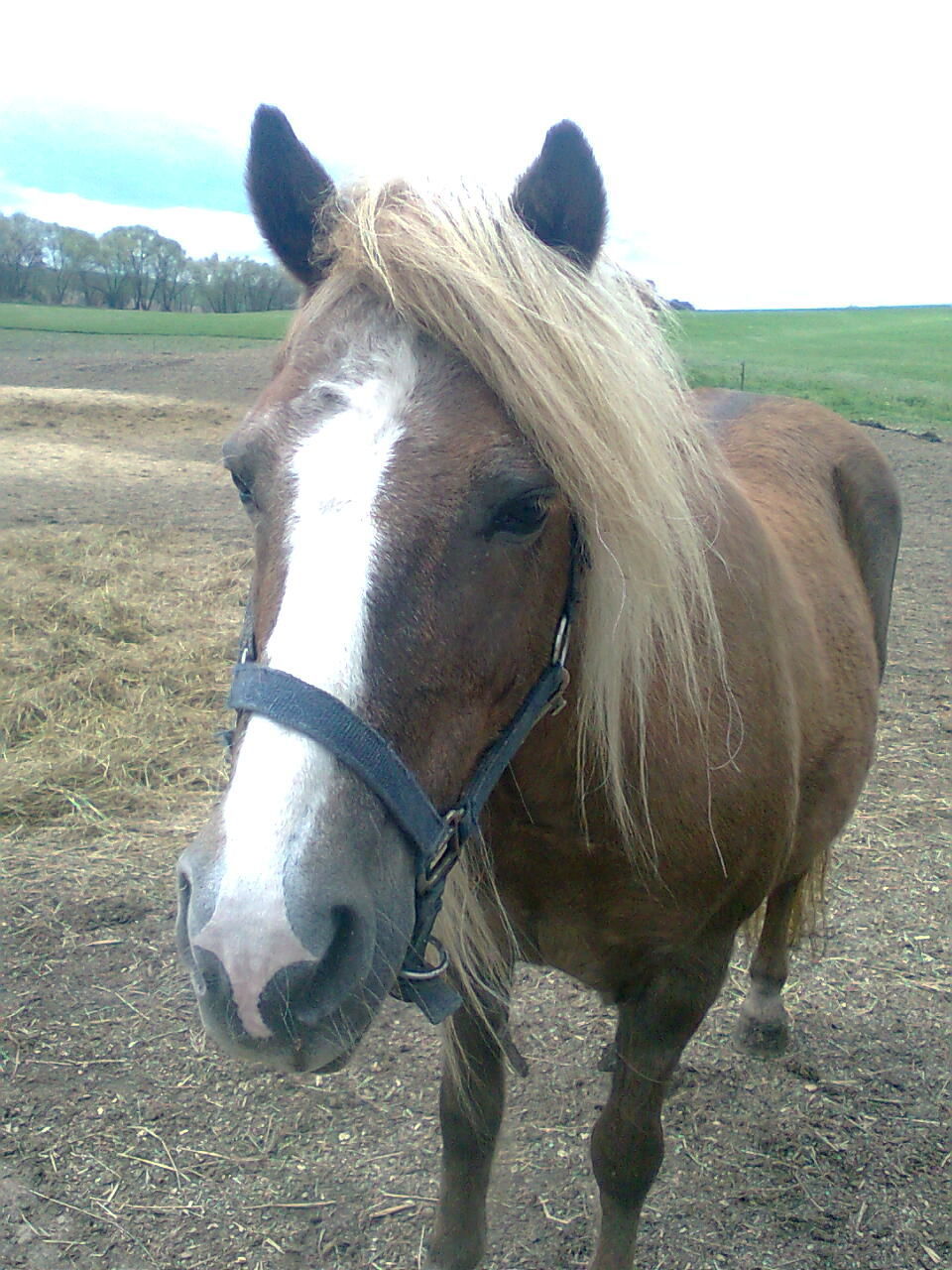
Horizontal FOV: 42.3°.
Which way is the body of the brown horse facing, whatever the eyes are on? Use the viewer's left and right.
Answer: facing the viewer and to the left of the viewer
